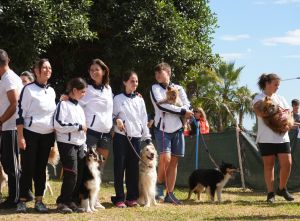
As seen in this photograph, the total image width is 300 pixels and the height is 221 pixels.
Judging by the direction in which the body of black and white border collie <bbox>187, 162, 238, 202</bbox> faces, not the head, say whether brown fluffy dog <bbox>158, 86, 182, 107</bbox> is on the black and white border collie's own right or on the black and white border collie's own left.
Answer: on the black and white border collie's own right

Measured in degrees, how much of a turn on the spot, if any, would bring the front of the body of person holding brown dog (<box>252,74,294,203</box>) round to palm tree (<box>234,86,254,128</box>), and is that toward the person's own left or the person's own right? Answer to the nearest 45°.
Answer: approximately 135° to the person's own left

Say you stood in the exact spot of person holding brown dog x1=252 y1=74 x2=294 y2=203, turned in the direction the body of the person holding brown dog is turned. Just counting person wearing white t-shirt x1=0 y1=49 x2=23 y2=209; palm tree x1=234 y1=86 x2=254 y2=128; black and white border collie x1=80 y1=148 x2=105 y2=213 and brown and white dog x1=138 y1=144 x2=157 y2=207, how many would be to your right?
3

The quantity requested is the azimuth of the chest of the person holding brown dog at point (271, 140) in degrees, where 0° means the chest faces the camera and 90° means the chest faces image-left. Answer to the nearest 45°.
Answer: approximately 315°

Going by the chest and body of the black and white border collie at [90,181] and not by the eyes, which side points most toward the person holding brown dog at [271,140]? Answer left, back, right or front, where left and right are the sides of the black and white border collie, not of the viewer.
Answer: left

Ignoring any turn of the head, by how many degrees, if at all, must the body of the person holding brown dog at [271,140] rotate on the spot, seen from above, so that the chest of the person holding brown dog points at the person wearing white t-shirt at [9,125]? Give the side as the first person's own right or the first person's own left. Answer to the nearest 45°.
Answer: approximately 90° to the first person's own right

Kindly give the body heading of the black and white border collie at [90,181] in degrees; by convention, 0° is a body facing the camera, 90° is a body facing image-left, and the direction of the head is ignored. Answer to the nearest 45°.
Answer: approximately 315°

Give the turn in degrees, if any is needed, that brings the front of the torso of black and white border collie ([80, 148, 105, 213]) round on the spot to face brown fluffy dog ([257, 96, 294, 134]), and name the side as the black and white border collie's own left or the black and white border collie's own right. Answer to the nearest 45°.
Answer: approximately 45° to the black and white border collie's own left

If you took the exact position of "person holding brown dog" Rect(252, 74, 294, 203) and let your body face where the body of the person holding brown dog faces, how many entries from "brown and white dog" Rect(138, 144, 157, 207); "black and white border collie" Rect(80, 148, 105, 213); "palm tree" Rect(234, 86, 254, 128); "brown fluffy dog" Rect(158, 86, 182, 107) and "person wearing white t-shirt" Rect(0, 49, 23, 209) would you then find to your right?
4
